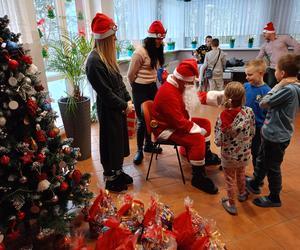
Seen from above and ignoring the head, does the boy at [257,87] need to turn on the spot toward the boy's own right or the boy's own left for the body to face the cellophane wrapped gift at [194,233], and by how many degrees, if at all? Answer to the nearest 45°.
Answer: approximately 45° to the boy's own left

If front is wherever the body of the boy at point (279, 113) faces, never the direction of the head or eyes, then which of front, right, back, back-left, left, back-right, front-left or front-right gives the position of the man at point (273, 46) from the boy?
right

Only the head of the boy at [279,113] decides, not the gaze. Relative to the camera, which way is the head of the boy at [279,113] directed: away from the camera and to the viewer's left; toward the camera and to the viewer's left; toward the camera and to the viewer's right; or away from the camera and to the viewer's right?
away from the camera and to the viewer's left

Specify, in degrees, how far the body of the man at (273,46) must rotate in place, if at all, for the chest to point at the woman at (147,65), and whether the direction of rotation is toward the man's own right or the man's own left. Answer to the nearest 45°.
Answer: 0° — they already face them

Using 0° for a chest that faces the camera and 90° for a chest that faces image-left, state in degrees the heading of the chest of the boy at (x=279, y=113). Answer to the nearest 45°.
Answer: approximately 90°

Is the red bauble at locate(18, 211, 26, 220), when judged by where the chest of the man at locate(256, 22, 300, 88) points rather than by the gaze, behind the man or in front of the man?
in front

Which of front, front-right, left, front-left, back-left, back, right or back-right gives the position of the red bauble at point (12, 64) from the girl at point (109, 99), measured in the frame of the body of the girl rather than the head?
back-right

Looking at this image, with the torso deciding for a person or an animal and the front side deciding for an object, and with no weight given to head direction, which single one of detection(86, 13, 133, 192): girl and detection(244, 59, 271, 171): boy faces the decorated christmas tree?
the boy

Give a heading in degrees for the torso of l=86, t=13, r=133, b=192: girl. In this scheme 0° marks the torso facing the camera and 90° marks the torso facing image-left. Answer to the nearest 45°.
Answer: approximately 270°

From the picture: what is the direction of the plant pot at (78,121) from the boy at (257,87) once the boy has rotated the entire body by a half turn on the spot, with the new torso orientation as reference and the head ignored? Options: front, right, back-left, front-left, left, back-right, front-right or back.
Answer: back-left

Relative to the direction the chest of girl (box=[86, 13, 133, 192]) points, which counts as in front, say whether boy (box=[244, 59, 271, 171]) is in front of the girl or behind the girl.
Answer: in front
